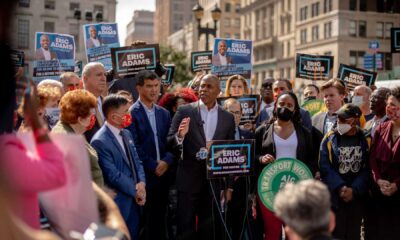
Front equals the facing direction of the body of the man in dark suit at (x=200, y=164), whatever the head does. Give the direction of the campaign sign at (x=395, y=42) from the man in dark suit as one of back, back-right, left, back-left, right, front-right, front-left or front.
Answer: back-left

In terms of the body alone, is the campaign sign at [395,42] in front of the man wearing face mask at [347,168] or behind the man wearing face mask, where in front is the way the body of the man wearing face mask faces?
behind

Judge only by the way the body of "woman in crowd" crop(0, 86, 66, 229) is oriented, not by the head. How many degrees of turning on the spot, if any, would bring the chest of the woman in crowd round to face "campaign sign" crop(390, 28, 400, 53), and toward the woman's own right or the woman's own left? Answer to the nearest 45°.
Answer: approximately 45° to the woman's own left

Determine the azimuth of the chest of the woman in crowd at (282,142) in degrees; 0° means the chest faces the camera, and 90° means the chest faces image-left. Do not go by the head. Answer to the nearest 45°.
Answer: approximately 0°

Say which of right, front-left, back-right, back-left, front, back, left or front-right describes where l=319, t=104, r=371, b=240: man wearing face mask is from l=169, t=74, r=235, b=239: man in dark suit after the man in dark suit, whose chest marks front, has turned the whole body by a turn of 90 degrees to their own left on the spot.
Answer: front

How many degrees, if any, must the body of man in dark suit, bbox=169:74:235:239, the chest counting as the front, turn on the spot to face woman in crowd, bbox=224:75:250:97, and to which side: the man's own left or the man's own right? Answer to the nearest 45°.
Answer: approximately 180°

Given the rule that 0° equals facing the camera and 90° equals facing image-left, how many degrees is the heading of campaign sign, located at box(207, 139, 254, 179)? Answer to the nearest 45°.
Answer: approximately 0°
